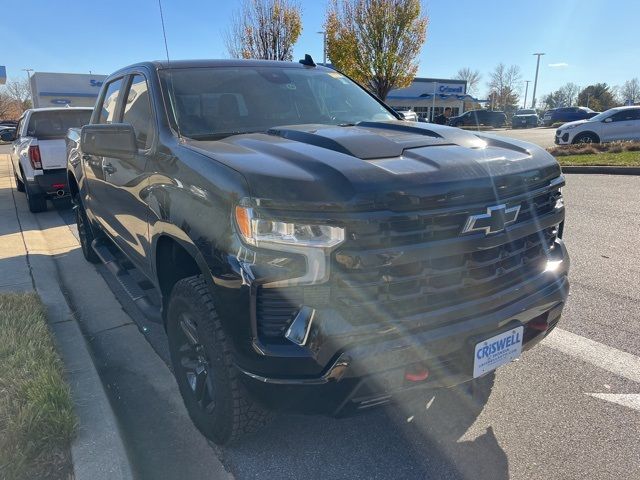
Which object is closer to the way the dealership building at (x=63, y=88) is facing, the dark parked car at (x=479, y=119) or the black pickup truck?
the black pickup truck

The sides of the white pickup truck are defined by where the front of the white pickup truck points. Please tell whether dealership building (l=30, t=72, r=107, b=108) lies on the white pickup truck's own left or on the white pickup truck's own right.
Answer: on the white pickup truck's own right

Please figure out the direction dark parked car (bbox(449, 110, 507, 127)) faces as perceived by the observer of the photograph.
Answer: facing to the left of the viewer

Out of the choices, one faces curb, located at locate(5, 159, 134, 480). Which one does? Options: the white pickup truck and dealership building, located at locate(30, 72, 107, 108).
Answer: the dealership building

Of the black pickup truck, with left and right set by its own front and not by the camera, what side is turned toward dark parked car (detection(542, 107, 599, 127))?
left

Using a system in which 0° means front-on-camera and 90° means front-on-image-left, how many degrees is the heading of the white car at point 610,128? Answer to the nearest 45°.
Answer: approximately 90°

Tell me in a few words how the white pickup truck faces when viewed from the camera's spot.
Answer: facing away from the viewer and to the left of the viewer

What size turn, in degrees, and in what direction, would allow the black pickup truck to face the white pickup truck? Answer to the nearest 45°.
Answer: approximately 180°

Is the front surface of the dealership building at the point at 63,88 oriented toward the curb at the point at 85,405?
yes
